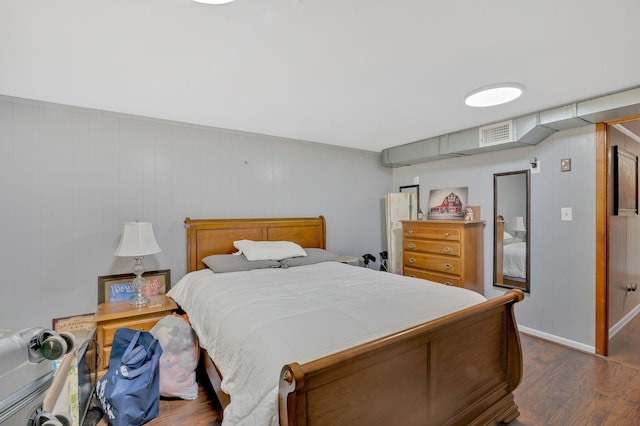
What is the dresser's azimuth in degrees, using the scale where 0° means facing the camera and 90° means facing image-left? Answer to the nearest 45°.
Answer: approximately 45°

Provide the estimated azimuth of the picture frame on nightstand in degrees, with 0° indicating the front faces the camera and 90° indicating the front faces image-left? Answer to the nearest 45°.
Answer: approximately 315°

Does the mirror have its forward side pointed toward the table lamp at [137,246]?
yes

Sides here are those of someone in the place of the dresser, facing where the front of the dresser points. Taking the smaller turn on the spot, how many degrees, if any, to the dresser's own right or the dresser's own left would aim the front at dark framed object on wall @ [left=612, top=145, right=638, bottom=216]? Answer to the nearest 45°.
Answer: approximately 135° to the dresser's own left

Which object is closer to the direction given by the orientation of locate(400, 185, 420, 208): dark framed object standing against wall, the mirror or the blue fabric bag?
the blue fabric bag

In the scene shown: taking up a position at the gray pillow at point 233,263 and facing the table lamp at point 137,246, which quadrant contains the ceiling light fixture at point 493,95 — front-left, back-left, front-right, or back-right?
back-left

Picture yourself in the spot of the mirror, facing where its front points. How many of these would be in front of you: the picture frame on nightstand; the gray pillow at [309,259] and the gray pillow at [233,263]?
3

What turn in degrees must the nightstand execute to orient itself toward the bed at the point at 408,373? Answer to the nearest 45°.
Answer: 0° — it already faces it
